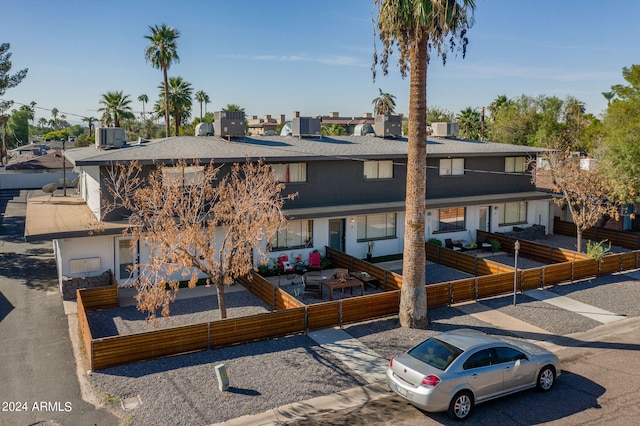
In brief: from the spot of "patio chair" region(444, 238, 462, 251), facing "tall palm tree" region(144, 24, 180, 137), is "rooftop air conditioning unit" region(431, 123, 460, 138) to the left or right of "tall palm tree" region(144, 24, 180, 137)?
right

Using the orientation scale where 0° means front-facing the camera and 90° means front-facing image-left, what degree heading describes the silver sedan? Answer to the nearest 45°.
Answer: approximately 225°

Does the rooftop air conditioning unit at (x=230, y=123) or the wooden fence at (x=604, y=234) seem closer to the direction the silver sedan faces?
the wooden fence

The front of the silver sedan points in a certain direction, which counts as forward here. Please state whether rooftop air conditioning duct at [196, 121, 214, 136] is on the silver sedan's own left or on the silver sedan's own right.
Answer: on the silver sedan's own left

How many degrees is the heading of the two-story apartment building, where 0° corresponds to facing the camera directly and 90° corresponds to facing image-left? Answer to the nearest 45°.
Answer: approximately 315°

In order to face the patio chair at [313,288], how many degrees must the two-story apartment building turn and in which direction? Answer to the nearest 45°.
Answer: approximately 45° to its right

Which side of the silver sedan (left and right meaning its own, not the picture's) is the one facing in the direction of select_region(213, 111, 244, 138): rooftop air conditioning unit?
left
